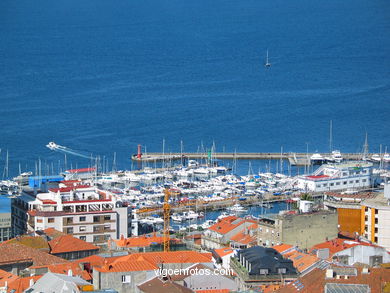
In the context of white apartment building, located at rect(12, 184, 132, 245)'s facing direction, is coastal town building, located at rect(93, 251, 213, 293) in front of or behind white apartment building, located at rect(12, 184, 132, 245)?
in front

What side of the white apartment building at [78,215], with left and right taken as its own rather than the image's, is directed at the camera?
front

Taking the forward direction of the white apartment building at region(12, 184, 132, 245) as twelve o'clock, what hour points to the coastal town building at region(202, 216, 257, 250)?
The coastal town building is roughly at 10 o'clock from the white apartment building.

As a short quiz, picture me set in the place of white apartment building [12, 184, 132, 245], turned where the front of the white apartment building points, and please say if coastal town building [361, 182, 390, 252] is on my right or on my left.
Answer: on my left

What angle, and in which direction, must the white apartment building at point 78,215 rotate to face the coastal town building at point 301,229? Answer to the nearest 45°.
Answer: approximately 45° to its left
